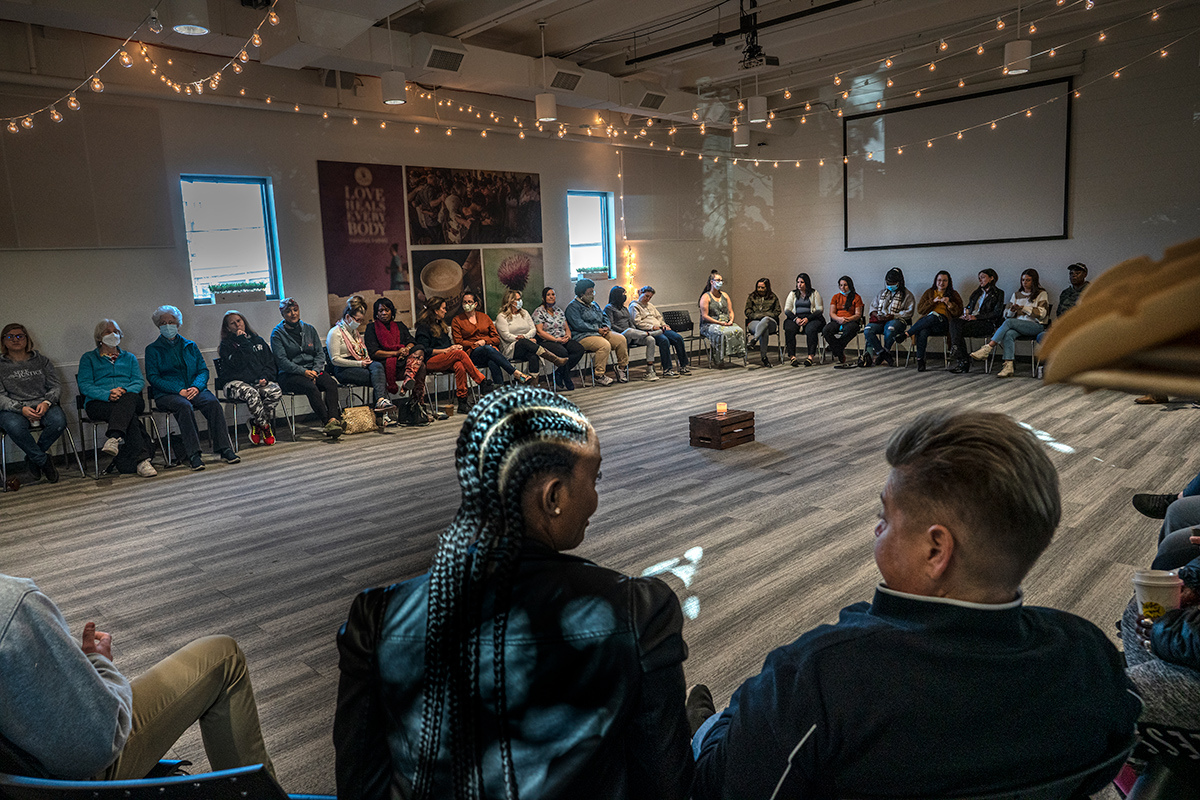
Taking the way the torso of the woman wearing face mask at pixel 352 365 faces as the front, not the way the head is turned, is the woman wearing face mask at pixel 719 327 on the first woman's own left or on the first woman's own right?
on the first woman's own left

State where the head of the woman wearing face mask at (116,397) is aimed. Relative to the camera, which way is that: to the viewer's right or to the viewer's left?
to the viewer's right

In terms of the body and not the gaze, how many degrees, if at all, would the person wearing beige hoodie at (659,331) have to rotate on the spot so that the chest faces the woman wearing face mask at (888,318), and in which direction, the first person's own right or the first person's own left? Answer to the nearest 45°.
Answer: approximately 45° to the first person's own left

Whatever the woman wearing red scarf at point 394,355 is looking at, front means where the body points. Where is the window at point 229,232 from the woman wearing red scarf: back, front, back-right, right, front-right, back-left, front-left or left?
back-right

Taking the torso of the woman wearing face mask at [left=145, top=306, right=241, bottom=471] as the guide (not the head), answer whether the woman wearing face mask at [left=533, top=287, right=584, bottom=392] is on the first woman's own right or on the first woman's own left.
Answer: on the first woman's own left

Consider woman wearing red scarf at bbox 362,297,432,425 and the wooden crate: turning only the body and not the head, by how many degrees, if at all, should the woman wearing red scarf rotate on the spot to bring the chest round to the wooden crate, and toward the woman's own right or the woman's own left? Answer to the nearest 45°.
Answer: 0° — they already face it

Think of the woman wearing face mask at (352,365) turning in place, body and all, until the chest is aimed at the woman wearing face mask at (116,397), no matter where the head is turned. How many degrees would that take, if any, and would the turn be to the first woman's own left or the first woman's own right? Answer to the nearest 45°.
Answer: approximately 90° to the first woman's own right

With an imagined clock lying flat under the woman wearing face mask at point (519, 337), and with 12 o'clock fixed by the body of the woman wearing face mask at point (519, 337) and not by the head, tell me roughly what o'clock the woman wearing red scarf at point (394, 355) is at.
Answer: the woman wearing red scarf at point (394, 355) is roughly at 3 o'clock from the woman wearing face mask at point (519, 337).

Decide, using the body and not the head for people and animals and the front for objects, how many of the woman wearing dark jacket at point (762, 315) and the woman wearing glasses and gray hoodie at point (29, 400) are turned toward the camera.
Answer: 2

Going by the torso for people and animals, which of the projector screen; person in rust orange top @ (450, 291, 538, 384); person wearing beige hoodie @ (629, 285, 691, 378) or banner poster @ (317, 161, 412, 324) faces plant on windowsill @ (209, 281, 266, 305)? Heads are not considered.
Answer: the projector screen
